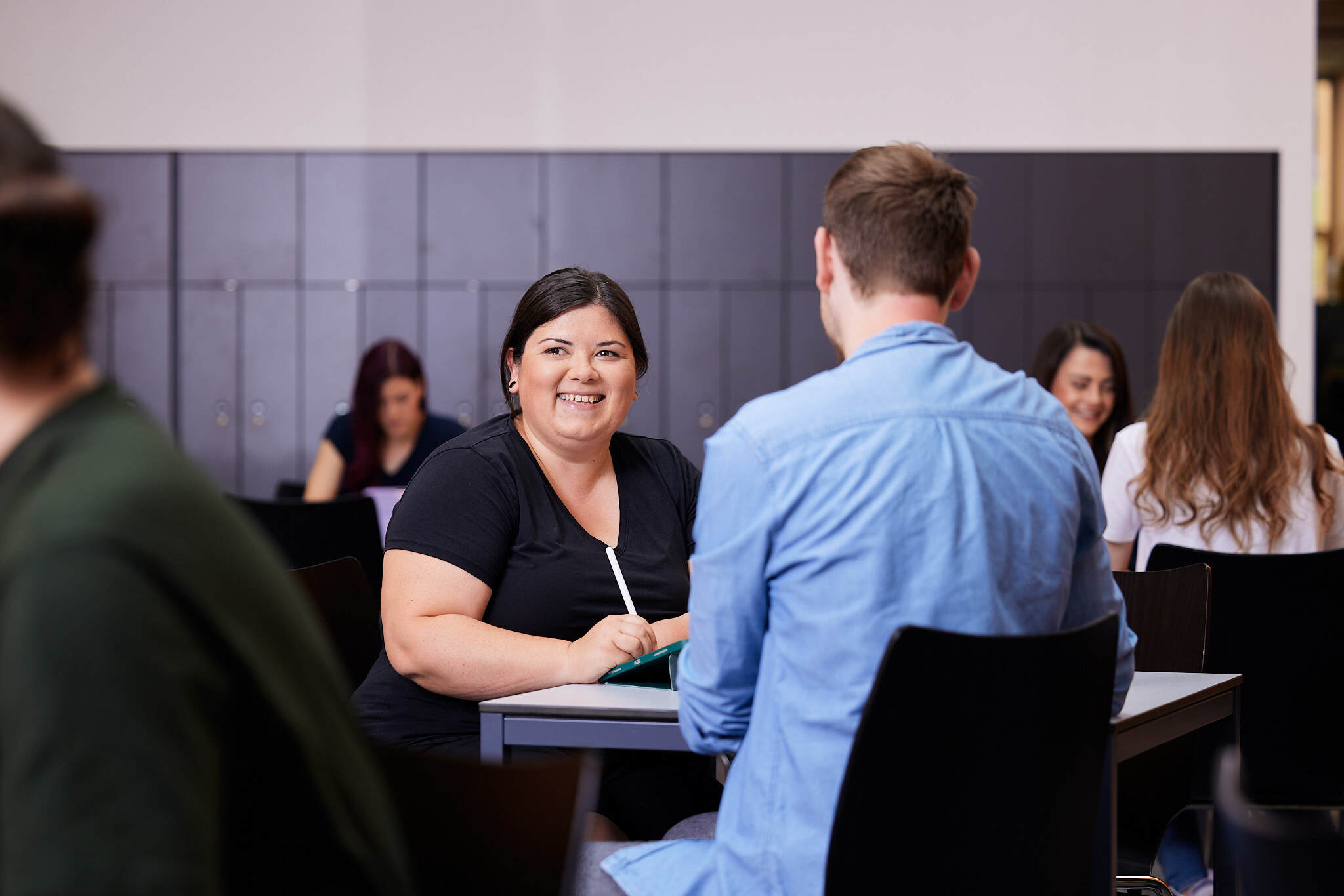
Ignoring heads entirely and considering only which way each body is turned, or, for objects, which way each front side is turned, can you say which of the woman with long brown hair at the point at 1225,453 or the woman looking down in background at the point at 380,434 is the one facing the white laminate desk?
the woman looking down in background

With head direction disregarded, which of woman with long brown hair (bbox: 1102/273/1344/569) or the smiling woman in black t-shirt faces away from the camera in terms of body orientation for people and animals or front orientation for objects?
the woman with long brown hair

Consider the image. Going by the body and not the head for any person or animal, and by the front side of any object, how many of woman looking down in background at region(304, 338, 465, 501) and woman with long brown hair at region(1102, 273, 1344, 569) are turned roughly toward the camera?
1

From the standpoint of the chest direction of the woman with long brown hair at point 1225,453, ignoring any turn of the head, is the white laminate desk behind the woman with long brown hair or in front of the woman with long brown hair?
behind

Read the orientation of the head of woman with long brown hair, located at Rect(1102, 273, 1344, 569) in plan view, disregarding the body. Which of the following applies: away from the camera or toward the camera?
away from the camera

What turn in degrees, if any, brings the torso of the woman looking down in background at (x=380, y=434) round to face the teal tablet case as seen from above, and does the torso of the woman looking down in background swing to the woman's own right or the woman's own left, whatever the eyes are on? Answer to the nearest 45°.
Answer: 0° — they already face it

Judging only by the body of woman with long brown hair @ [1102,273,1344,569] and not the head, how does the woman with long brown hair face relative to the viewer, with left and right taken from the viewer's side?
facing away from the viewer

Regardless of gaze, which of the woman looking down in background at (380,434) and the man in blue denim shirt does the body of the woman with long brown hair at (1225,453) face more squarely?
the woman looking down in background

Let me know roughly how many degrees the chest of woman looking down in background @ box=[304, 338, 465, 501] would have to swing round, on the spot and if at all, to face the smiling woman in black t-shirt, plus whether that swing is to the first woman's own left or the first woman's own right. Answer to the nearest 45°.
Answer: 0° — they already face them

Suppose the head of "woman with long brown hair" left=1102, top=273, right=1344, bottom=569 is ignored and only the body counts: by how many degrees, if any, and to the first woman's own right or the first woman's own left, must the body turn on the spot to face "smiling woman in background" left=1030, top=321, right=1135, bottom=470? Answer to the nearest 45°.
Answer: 0° — they already face them
